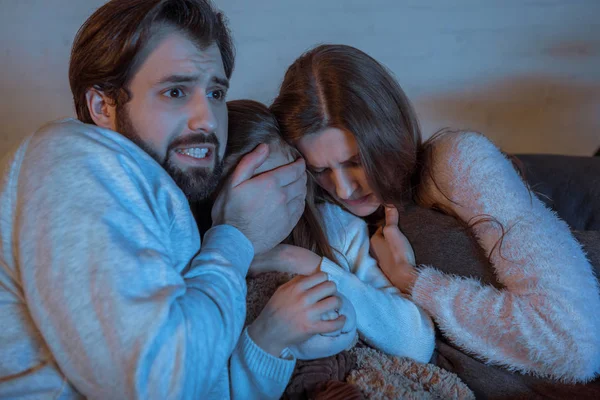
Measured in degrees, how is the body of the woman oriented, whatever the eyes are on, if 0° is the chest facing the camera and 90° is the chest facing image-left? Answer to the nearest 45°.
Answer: approximately 45°

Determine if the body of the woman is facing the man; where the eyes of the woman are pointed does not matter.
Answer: yes

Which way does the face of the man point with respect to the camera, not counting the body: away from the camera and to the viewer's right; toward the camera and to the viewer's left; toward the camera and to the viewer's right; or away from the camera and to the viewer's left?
toward the camera and to the viewer's right
